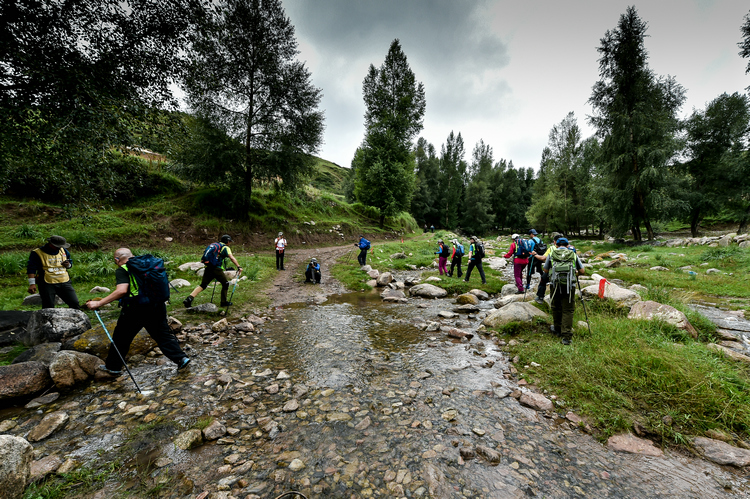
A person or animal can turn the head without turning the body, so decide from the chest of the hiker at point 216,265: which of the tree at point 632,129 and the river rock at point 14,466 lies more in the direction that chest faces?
the tree

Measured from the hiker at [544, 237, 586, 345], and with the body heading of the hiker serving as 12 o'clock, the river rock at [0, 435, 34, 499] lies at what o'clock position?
The river rock is roughly at 7 o'clock from the hiker.

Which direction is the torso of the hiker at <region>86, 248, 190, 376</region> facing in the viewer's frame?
to the viewer's left

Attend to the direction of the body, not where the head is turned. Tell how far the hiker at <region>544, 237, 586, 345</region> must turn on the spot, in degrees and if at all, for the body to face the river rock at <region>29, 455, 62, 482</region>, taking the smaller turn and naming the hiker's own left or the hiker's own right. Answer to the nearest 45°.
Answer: approximately 135° to the hiker's own left

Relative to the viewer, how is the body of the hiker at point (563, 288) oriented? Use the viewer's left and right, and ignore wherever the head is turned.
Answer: facing away from the viewer

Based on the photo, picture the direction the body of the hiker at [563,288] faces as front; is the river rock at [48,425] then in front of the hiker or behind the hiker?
behind

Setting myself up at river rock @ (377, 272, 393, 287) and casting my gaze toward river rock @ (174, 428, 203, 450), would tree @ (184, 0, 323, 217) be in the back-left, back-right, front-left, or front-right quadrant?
back-right

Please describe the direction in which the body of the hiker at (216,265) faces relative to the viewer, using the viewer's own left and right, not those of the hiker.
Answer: facing away from the viewer and to the right of the viewer

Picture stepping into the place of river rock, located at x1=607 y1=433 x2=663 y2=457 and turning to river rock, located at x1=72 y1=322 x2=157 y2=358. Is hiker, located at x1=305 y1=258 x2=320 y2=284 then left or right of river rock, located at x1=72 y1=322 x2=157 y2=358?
right

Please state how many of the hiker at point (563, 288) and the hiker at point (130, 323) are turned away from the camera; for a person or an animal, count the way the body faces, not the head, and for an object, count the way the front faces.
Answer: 1

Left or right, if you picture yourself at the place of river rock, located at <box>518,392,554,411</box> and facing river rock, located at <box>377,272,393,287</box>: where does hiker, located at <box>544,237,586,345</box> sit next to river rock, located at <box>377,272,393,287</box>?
right

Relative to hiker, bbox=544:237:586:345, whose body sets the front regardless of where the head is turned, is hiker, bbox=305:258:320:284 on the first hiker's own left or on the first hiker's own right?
on the first hiker's own left

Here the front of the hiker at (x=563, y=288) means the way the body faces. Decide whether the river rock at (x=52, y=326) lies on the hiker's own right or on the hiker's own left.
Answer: on the hiker's own left
